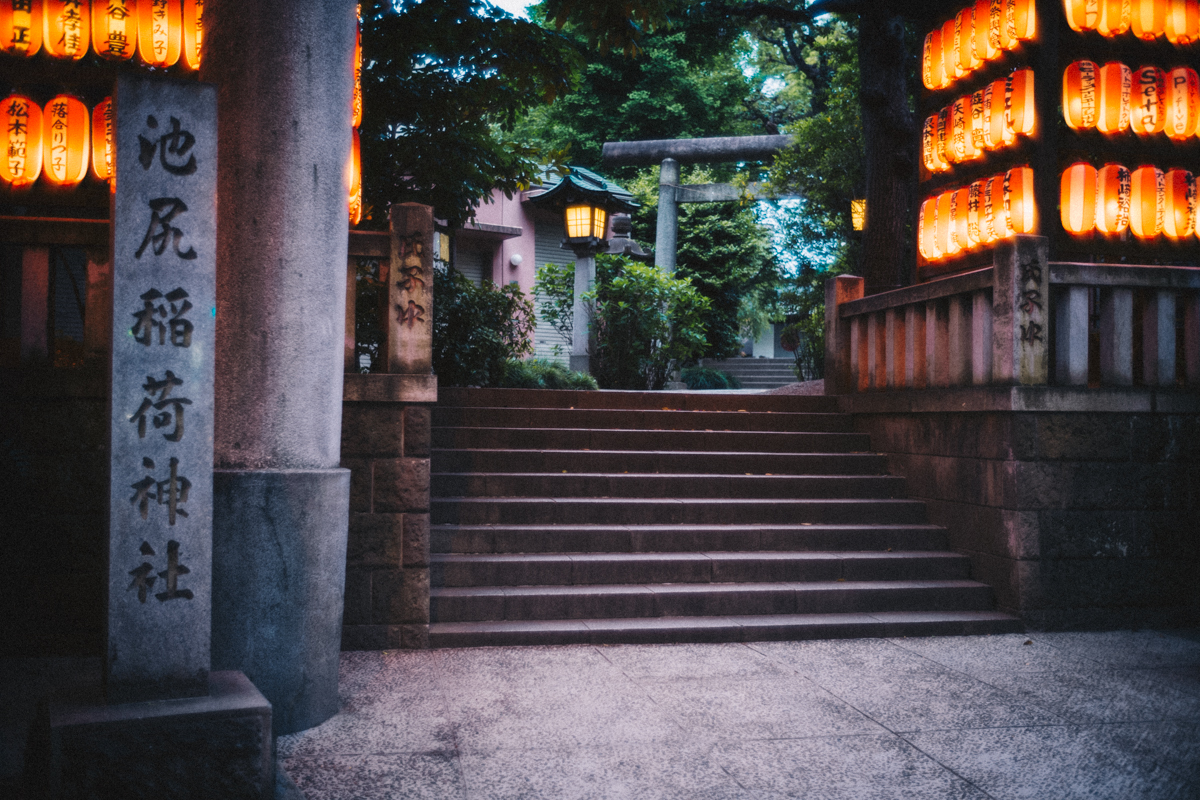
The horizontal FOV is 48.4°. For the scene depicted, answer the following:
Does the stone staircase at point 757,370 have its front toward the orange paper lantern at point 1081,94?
yes

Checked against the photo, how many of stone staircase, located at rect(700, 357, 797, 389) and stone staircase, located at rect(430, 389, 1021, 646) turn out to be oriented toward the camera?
2

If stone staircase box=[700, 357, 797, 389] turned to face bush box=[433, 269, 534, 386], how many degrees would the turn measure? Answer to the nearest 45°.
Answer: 0° — it already faces it

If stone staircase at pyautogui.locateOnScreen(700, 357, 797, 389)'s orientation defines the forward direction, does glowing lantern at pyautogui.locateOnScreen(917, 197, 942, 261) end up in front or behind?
in front

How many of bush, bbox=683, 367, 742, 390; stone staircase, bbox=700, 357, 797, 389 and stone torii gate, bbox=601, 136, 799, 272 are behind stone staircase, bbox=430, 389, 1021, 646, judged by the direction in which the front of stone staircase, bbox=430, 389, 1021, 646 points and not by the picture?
3

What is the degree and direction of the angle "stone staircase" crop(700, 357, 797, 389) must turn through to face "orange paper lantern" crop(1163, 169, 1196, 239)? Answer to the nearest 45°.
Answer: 0° — it already faces it

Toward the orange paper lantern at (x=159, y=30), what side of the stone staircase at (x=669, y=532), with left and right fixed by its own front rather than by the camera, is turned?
right

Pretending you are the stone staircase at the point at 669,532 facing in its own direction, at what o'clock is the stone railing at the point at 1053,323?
The stone railing is roughly at 9 o'clock from the stone staircase.

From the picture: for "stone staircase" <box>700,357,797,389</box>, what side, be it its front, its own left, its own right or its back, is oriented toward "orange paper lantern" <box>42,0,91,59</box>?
front

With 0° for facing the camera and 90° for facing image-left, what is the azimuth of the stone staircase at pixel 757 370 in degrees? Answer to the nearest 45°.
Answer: approximately 0°

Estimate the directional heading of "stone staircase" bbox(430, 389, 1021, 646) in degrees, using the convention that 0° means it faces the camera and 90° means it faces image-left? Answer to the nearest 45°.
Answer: approximately 0°

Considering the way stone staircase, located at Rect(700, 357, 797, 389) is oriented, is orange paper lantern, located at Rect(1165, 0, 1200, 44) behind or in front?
in front
